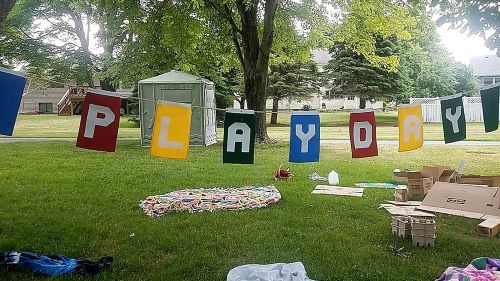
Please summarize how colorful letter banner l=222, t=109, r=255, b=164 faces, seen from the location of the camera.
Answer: facing the viewer

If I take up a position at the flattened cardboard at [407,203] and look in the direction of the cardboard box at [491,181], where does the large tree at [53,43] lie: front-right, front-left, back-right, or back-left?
back-left

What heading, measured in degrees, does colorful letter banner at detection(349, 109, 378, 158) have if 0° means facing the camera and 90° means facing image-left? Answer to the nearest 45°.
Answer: approximately 0°

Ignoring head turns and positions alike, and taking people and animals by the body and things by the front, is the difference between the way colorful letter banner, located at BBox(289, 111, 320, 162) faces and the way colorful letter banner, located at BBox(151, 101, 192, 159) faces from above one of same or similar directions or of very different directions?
same or similar directions

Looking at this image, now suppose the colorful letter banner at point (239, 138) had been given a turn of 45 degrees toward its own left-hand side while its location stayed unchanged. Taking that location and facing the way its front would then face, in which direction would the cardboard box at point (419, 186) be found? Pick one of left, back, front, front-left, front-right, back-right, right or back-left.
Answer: left

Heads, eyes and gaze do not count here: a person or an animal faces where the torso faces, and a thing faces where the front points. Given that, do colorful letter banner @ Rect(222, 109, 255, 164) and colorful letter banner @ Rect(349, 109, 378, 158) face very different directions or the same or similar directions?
same or similar directions

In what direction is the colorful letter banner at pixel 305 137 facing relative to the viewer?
toward the camera

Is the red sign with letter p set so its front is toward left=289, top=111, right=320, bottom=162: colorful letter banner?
no

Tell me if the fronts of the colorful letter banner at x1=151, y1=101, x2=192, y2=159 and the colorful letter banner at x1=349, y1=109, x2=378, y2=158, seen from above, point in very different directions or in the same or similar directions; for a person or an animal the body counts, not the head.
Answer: same or similar directions

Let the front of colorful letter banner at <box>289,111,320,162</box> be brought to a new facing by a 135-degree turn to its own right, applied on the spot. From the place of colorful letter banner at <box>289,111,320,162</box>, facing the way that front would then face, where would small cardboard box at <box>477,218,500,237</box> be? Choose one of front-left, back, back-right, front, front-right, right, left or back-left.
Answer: back-right

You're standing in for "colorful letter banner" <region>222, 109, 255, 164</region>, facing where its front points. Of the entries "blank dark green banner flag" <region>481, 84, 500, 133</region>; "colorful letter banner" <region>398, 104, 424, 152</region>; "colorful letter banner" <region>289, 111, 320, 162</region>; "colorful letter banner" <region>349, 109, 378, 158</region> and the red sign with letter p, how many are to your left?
4

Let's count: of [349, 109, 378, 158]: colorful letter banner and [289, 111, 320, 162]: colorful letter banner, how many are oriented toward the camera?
2

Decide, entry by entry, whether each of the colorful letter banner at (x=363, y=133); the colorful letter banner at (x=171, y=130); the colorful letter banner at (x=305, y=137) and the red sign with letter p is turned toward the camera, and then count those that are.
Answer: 4

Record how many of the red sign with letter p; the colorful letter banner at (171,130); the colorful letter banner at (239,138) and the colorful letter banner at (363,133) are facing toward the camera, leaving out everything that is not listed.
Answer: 4

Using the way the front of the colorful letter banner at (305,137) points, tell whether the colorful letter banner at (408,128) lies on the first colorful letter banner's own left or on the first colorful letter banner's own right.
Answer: on the first colorful letter banner's own left

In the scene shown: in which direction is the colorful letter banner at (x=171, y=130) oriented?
toward the camera
